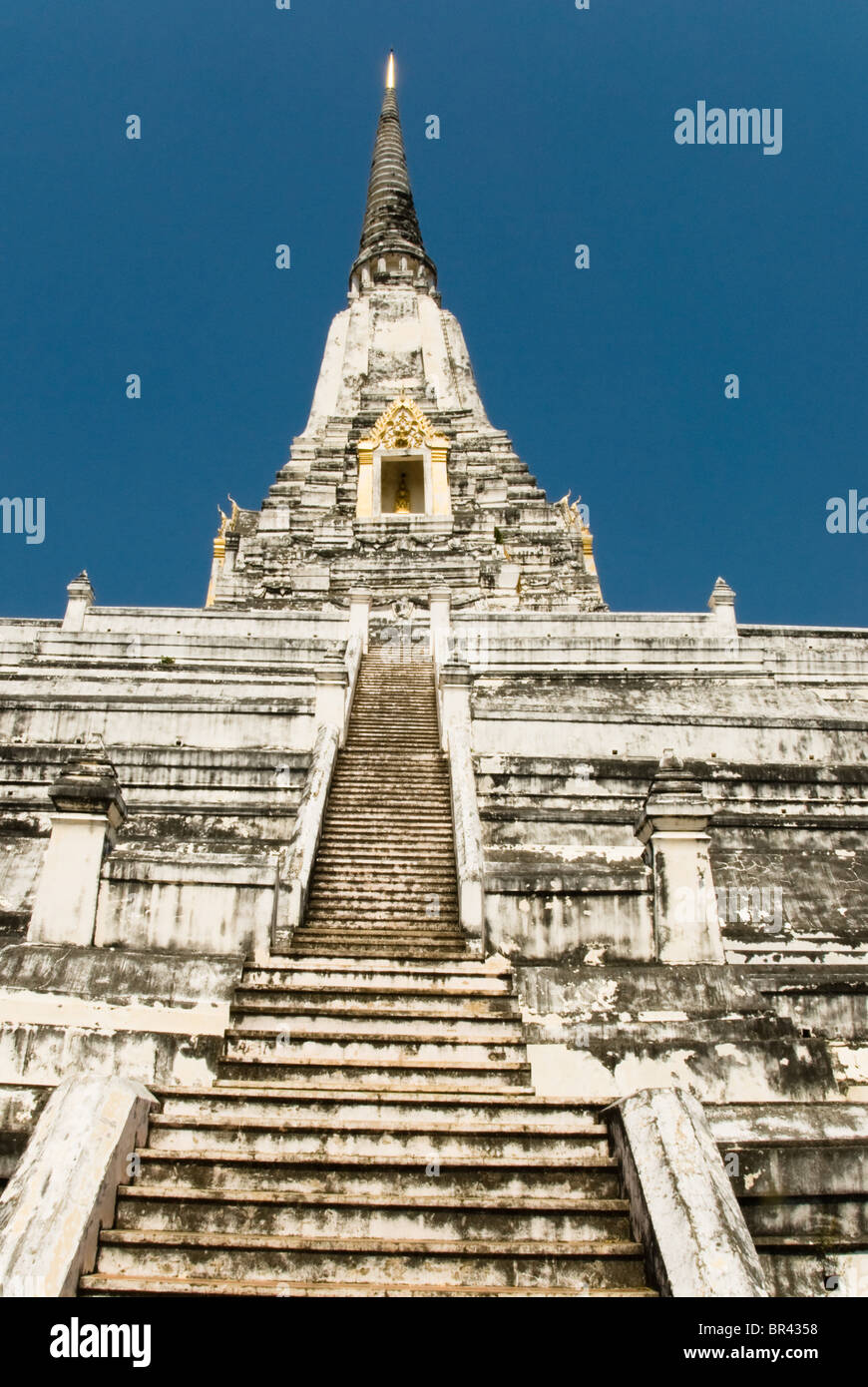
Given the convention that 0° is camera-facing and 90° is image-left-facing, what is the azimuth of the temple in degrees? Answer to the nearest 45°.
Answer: approximately 0°
